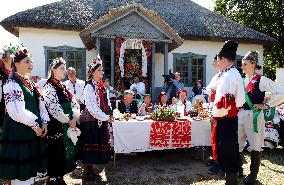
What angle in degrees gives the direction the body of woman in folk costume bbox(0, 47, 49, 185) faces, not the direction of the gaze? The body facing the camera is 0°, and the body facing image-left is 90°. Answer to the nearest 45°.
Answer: approximately 315°

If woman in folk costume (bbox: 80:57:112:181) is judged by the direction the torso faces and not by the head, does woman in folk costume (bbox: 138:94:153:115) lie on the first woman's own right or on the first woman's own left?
on the first woman's own left

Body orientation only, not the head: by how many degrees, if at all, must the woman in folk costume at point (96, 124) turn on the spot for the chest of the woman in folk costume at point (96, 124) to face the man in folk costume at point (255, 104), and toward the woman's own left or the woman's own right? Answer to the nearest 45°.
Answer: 0° — they already face them

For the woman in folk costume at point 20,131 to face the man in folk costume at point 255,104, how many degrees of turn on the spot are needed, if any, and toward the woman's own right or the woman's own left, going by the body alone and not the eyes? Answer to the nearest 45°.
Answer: approximately 45° to the woman's own left

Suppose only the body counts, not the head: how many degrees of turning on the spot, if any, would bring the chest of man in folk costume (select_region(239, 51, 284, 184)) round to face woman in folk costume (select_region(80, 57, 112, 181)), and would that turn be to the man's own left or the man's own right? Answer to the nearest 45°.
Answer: approximately 45° to the man's own right

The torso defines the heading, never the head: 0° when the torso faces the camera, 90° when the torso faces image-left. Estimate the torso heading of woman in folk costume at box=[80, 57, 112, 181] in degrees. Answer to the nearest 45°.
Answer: approximately 270°

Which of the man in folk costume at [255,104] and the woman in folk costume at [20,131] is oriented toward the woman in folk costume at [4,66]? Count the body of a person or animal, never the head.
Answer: the man in folk costume at [255,104]

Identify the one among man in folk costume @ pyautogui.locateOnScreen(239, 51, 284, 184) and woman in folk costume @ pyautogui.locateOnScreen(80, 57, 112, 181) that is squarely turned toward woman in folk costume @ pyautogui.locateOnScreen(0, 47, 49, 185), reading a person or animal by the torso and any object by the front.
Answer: man in folk costume @ pyautogui.locateOnScreen(239, 51, 284, 184)

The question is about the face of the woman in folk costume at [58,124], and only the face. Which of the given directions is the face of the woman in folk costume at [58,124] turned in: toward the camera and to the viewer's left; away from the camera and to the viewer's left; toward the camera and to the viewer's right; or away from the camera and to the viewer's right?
toward the camera and to the viewer's right

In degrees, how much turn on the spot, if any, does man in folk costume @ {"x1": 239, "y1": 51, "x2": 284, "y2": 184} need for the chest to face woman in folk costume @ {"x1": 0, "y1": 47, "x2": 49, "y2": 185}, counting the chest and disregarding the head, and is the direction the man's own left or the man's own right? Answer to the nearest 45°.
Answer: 0° — they already face them

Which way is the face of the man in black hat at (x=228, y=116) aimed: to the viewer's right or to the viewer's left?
to the viewer's left
